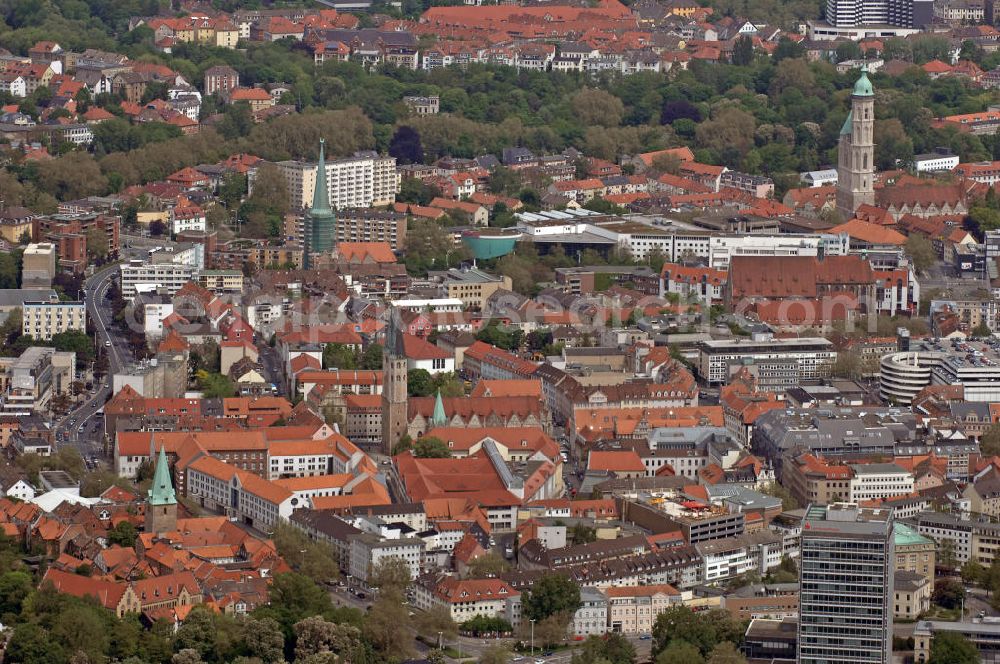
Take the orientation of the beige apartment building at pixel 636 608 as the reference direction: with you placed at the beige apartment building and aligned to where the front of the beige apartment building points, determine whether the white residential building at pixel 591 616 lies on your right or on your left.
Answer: on your right

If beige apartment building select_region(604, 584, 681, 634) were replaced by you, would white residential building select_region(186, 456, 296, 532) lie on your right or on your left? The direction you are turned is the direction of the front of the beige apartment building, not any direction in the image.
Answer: on your right

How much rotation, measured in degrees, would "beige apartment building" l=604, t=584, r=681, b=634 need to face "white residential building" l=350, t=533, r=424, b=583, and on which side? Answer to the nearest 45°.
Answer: approximately 90° to its right

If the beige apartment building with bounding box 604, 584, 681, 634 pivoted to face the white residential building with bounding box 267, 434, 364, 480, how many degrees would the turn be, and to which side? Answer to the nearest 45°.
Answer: approximately 135° to its right

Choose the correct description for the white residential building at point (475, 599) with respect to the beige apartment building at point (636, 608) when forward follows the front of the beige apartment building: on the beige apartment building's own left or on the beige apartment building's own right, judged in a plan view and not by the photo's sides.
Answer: on the beige apartment building's own right

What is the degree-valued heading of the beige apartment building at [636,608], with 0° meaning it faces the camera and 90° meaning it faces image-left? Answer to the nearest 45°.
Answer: approximately 0°
